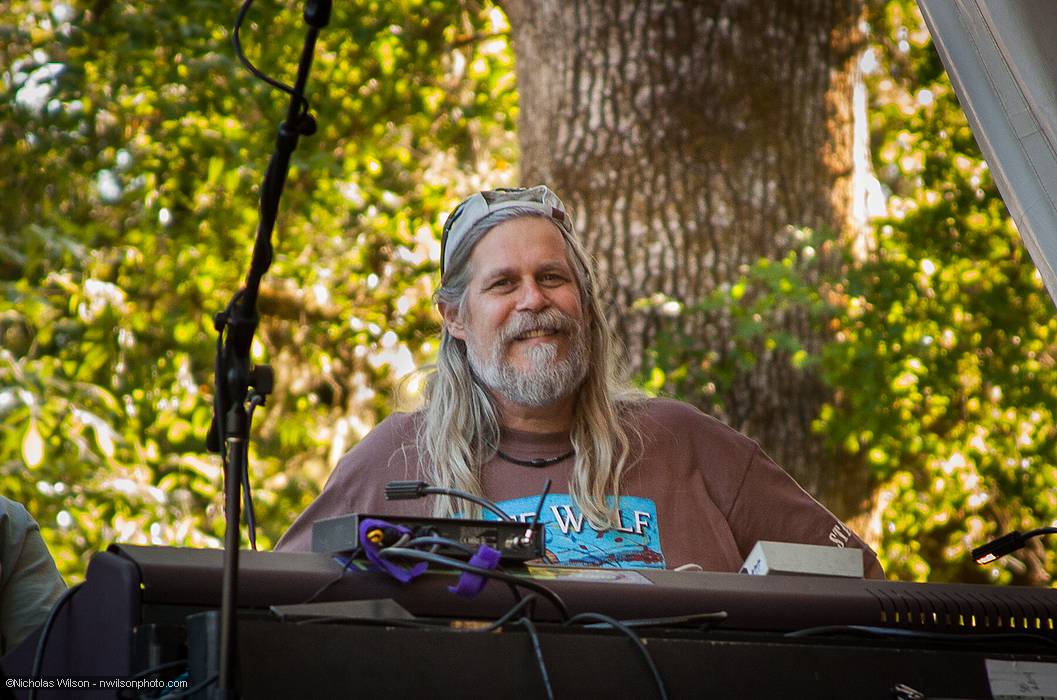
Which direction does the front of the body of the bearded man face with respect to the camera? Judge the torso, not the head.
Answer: toward the camera

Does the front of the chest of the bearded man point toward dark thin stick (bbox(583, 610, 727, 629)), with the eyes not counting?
yes

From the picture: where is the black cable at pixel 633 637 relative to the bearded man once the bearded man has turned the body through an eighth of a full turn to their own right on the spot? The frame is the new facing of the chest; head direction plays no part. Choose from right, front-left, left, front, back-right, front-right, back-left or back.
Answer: front-left

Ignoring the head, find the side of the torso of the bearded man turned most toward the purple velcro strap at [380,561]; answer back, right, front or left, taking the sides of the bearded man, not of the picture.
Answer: front

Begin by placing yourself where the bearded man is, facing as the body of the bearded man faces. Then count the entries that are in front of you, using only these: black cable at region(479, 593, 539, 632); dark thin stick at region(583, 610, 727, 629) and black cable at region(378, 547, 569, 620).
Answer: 3

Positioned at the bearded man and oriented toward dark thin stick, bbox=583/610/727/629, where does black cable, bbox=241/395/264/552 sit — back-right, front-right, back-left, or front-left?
front-right

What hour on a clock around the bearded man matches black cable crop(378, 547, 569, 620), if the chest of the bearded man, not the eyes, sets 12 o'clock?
The black cable is roughly at 12 o'clock from the bearded man.

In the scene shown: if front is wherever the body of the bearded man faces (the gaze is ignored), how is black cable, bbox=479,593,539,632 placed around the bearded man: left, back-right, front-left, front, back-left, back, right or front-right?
front

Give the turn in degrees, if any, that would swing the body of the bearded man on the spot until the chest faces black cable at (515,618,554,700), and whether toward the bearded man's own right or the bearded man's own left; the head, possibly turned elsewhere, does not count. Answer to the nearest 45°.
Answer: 0° — they already face it

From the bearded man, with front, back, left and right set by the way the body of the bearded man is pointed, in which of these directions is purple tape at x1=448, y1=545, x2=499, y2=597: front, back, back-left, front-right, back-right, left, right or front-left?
front

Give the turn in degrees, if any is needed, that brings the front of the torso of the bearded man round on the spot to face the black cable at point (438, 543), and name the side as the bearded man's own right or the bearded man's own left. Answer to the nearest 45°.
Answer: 0° — they already face it

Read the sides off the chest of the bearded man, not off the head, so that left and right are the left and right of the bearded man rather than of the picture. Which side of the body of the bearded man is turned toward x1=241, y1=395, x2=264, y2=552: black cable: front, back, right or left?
front

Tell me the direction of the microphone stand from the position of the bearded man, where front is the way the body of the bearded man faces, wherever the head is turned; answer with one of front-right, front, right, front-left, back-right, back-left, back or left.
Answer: front
